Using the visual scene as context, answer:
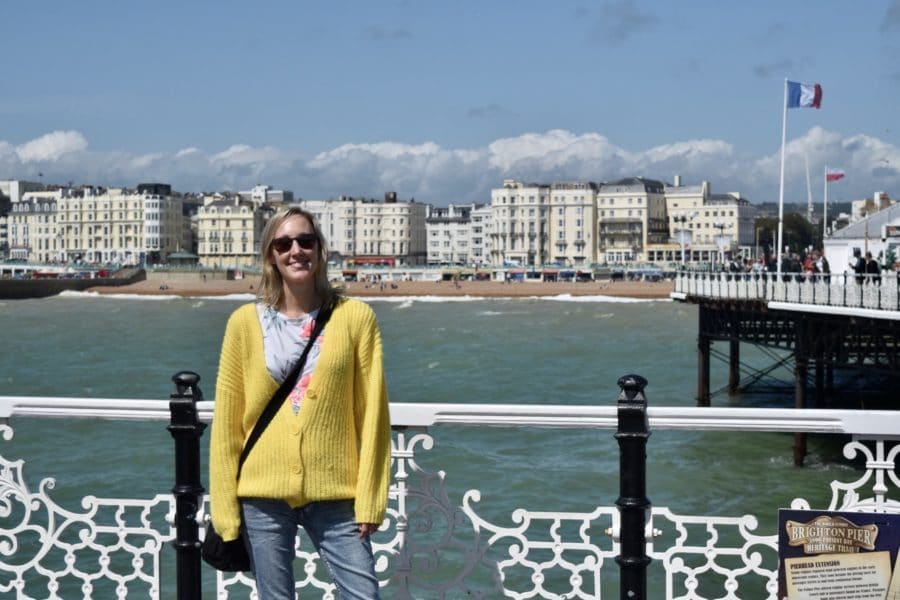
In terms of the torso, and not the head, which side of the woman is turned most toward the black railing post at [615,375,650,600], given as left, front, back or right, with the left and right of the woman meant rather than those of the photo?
left

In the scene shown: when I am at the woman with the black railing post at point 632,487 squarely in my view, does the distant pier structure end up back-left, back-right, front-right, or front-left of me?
front-left

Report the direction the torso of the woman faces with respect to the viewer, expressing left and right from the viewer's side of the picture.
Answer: facing the viewer

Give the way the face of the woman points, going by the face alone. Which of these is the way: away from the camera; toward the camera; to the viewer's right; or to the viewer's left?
toward the camera

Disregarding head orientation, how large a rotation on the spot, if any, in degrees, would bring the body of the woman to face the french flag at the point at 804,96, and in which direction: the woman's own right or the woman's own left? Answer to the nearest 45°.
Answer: approximately 135° to the woman's own left

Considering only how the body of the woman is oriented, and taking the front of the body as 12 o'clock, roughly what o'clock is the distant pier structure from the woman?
The distant pier structure is roughly at 7 o'clock from the woman.
